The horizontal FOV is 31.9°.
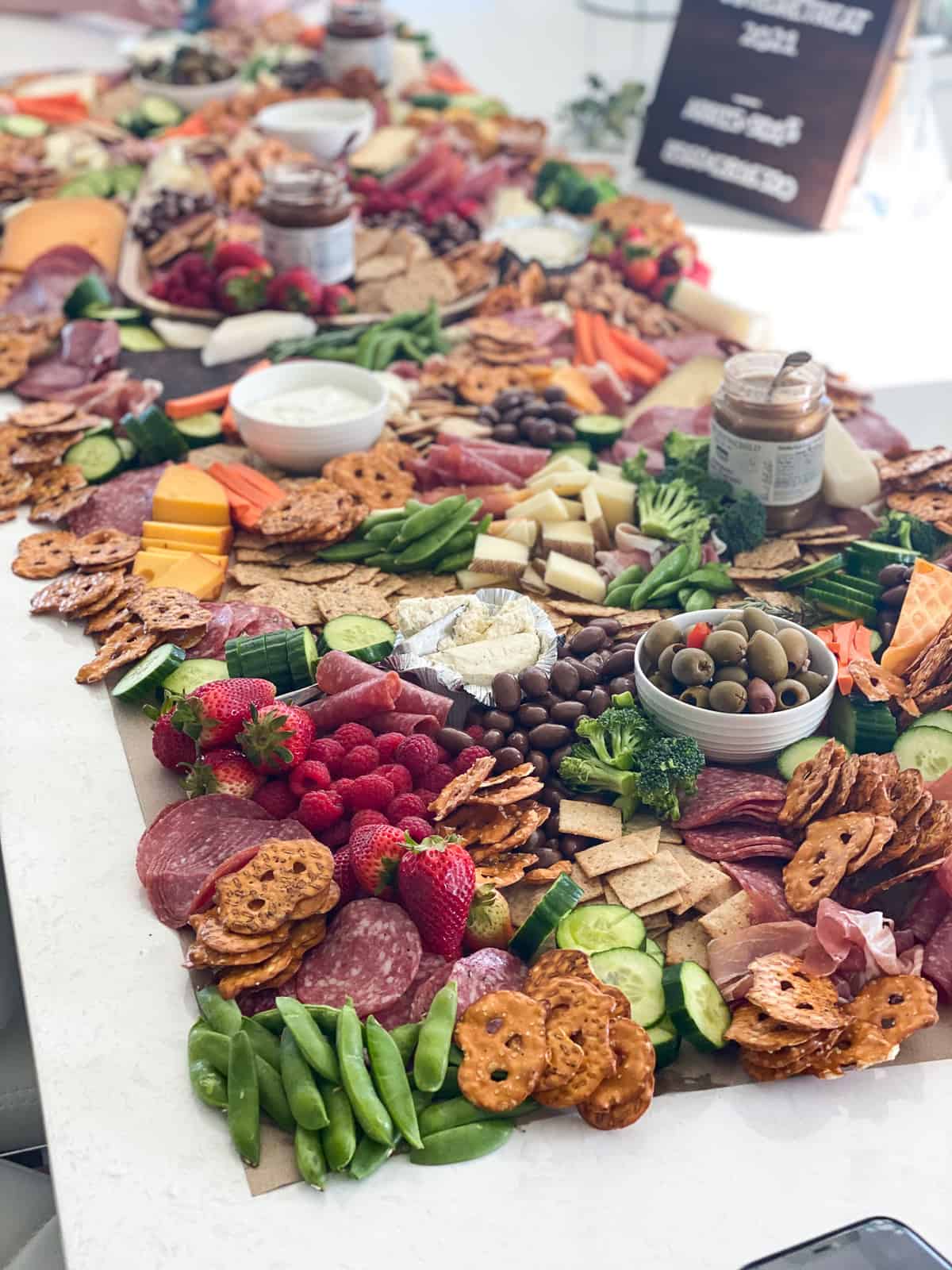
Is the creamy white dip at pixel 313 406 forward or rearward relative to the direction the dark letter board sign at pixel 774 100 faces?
forward

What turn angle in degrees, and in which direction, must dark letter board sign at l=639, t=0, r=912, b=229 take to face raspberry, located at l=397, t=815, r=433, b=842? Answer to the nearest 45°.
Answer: approximately 45° to its left

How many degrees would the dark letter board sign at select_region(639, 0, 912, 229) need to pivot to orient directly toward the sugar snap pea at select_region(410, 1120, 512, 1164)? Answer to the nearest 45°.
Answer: approximately 45° to its left

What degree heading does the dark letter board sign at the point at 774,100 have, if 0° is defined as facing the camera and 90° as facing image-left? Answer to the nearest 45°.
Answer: approximately 45°

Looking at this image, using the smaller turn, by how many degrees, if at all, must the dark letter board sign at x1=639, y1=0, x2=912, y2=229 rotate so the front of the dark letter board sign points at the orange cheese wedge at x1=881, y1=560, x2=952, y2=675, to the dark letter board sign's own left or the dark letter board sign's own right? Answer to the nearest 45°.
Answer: approximately 45° to the dark letter board sign's own left

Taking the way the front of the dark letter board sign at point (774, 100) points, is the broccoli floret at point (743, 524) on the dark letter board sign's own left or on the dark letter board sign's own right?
on the dark letter board sign's own left

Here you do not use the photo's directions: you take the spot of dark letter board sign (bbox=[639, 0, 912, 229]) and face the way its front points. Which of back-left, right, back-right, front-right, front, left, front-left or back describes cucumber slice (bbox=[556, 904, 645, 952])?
front-left

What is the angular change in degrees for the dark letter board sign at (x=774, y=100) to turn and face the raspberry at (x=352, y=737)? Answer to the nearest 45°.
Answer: approximately 45° to its left

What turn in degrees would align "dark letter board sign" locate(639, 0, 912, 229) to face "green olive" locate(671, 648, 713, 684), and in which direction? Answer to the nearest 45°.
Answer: approximately 45° to its left

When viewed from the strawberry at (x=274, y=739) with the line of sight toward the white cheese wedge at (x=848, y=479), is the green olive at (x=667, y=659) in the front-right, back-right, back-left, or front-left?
front-right

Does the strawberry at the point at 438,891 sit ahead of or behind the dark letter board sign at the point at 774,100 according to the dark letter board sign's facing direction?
ahead

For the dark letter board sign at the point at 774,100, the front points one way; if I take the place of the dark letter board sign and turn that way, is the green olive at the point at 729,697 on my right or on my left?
on my left

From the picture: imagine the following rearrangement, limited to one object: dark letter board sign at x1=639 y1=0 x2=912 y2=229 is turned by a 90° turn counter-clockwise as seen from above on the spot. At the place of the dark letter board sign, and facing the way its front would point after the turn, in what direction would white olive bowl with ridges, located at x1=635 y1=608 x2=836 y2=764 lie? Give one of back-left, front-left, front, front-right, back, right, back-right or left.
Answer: front-right

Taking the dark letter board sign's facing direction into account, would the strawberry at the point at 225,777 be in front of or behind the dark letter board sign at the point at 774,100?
in front

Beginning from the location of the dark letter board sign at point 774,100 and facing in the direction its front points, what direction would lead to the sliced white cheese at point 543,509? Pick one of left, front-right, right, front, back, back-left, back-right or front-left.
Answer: front-left

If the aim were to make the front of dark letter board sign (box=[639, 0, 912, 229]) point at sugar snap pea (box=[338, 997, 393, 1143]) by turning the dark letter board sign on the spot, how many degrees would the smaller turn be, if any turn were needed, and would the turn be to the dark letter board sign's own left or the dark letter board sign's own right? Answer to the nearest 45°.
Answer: approximately 45° to the dark letter board sign's own left
